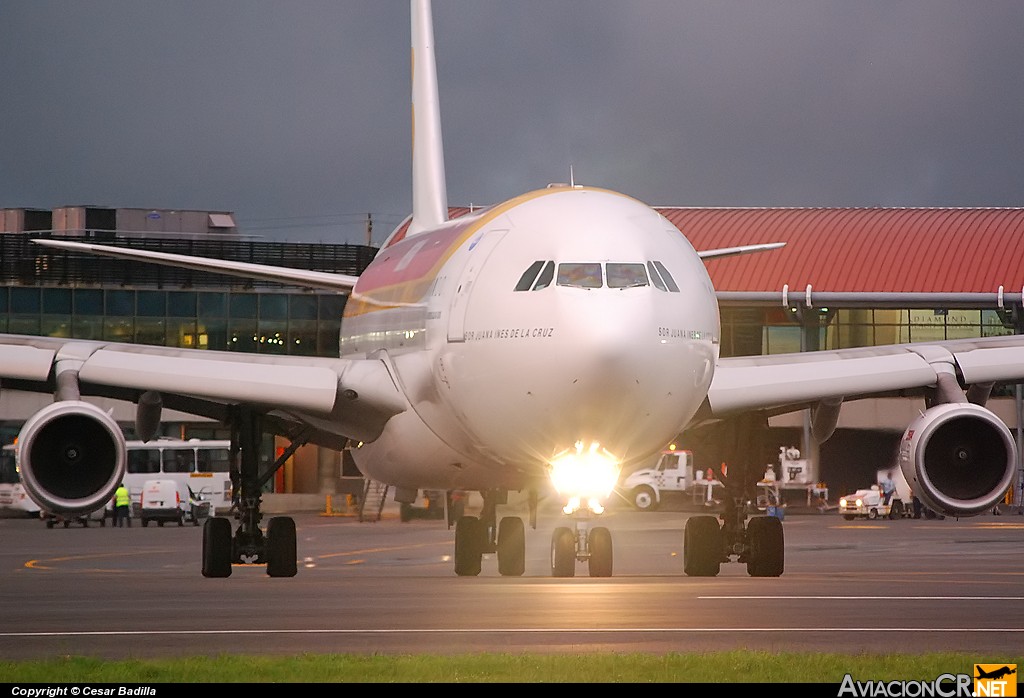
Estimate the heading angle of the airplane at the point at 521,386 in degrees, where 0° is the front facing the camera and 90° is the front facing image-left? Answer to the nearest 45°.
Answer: approximately 0°
